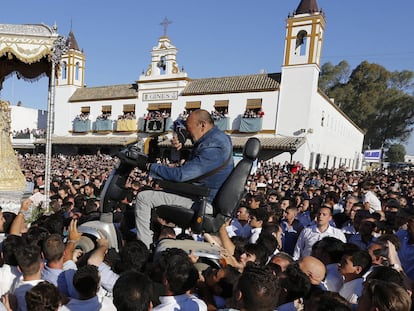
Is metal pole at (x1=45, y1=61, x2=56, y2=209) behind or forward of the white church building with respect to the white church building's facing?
forward

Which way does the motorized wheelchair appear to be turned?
to the viewer's left

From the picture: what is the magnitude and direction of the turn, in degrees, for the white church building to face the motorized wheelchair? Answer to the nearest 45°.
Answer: approximately 45° to its left

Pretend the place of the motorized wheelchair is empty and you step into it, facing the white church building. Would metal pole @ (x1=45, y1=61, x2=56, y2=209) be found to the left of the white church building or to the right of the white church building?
left

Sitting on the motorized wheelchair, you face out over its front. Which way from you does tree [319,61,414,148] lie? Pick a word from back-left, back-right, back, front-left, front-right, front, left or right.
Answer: back-right

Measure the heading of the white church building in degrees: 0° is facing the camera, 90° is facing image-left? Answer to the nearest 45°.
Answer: approximately 45°

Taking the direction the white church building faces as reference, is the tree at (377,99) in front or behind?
behind

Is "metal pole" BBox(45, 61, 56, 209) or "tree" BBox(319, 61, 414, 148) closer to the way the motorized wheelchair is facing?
the metal pole

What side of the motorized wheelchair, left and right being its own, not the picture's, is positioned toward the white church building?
right

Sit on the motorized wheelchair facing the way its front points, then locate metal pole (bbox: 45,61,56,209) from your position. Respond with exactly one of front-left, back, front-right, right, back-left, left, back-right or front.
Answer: front-right

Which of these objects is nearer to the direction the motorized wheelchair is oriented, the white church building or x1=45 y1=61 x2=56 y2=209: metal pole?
the metal pole

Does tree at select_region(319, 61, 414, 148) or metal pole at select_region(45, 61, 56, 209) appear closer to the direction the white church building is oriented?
the metal pole

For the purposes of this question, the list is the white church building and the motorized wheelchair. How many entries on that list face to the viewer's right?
0
